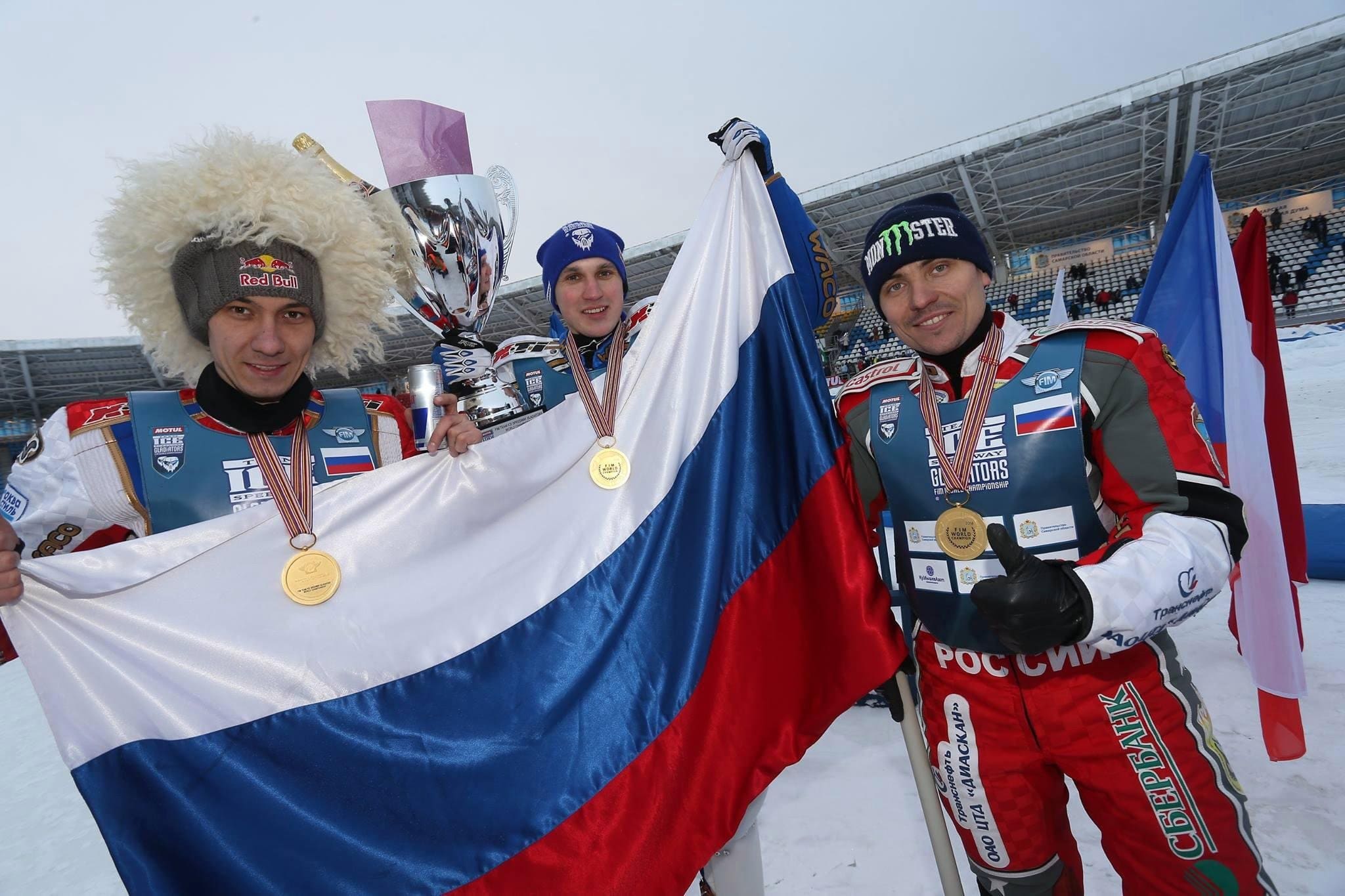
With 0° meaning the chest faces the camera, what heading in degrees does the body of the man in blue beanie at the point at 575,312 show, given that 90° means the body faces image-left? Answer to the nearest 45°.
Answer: approximately 0°

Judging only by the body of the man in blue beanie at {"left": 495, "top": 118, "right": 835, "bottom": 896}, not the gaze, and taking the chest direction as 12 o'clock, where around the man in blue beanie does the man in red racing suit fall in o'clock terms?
The man in red racing suit is roughly at 11 o'clock from the man in blue beanie.
